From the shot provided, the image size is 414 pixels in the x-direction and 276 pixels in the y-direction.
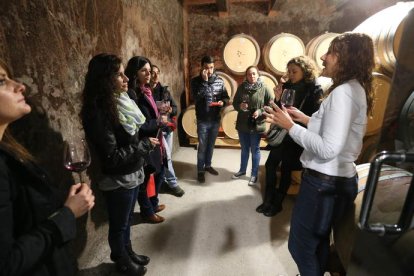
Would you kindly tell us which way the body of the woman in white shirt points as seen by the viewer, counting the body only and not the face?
to the viewer's left

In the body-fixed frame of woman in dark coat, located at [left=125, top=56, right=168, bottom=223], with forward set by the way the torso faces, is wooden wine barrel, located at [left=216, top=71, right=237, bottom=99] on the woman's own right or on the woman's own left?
on the woman's own left

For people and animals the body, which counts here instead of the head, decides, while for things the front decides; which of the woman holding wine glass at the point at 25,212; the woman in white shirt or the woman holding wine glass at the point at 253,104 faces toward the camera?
the woman holding wine glass at the point at 253,104

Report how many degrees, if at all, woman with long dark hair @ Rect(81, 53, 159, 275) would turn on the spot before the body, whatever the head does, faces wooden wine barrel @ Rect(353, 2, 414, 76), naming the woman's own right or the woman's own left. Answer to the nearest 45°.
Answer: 0° — they already face it

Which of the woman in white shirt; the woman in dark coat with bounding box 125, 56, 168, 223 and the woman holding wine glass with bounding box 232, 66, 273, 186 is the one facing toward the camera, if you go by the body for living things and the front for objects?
the woman holding wine glass

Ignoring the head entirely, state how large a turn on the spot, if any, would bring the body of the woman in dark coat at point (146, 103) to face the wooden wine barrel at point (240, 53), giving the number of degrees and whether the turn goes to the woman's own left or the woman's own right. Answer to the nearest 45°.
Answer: approximately 45° to the woman's own left

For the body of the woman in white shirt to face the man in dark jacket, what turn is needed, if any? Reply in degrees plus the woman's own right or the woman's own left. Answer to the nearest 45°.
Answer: approximately 45° to the woman's own right

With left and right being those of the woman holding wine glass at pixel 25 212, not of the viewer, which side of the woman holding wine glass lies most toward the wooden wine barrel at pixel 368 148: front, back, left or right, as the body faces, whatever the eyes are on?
front

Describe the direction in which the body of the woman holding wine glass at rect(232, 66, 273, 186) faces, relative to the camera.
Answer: toward the camera

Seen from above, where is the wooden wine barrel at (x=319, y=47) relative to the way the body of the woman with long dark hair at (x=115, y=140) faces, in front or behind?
in front

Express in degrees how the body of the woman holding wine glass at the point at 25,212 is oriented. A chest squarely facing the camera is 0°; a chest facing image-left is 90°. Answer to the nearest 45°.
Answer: approximately 270°

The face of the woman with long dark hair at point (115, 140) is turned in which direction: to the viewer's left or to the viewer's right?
to the viewer's right

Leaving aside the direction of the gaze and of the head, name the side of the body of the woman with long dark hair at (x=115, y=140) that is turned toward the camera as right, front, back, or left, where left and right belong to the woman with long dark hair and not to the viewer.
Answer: right

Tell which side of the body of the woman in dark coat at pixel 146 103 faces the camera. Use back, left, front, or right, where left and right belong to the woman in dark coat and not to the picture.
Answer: right

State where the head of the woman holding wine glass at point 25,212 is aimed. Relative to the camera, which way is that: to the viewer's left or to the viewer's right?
to the viewer's right

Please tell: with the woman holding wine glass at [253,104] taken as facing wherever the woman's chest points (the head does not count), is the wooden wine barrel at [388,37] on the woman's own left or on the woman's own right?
on the woman's own left

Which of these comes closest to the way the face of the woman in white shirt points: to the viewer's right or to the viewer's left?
to the viewer's left

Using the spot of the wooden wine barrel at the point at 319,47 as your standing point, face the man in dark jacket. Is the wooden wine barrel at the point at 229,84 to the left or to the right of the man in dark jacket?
right

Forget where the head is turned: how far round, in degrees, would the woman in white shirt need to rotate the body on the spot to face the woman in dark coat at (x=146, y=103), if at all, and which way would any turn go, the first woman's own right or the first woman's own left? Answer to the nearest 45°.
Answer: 0° — they already face them
